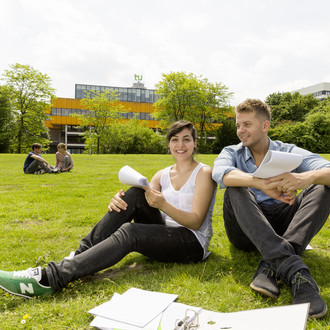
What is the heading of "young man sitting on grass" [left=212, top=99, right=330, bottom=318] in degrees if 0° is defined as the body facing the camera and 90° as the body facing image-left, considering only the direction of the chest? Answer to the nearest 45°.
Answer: approximately 0°

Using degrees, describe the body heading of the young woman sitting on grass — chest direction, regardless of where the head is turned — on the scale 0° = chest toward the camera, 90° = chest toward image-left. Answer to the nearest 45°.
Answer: approximately 45°

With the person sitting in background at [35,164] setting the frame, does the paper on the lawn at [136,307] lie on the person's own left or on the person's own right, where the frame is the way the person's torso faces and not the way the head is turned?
on the person's own right

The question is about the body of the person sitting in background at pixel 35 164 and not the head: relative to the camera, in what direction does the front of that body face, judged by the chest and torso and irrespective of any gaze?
to the viewer's right

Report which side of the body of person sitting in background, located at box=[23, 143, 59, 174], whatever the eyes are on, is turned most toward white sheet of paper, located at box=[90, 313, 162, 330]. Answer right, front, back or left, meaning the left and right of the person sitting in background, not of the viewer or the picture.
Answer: right

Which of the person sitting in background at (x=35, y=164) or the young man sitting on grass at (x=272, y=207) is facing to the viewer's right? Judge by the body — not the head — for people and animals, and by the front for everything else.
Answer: the person sitting in background

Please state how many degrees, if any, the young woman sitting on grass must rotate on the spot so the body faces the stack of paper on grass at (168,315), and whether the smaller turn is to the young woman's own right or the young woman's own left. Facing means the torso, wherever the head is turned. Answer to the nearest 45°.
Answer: approximately 45° to the young woman's own left

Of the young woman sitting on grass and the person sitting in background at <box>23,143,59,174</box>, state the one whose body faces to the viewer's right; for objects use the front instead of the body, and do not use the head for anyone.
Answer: the person sitting in background

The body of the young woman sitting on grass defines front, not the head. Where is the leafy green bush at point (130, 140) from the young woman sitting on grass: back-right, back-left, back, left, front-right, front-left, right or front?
back-right
